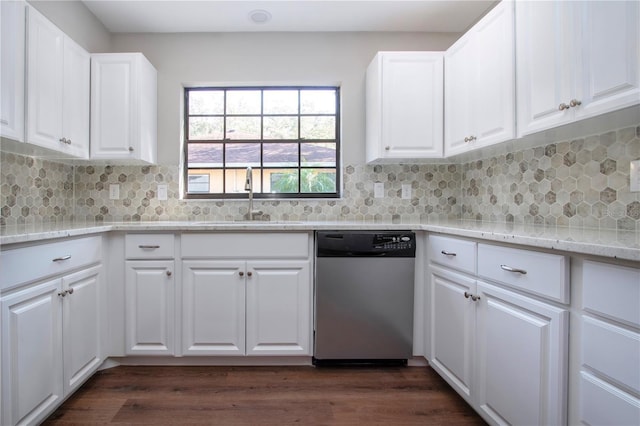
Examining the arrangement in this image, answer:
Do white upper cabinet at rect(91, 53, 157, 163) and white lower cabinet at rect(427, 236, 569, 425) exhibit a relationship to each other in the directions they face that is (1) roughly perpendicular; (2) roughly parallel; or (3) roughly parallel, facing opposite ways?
roughly perpendicular

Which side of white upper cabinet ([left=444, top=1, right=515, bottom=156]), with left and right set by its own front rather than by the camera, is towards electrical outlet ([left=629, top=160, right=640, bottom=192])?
left

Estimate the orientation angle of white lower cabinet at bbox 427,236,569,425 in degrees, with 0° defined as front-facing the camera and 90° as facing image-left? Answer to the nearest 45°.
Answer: approximately 45°

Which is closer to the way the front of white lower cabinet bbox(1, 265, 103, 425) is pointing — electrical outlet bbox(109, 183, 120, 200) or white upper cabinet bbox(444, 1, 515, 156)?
the white upper cabinet

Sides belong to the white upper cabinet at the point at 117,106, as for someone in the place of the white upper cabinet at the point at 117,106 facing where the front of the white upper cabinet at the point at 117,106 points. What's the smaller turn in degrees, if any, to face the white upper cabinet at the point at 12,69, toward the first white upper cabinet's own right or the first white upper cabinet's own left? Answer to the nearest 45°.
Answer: approximately 45° to the first white upper cabinet's own right

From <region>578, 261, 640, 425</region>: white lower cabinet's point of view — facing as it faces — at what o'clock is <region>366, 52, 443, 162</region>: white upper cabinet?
The white upper cabinet is roughly at 3 o'clock from the white lower cabinet.

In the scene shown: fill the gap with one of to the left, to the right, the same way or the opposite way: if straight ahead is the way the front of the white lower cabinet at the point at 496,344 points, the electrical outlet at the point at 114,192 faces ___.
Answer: to the left
